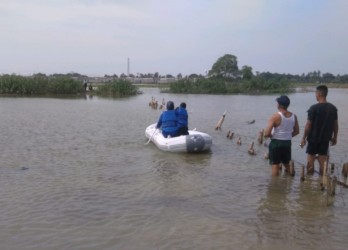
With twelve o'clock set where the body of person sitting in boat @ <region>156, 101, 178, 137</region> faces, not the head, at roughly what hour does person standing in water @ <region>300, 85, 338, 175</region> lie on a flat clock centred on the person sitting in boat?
The person standing in water is roughly at 5 o'clock from the person sitting in boat.

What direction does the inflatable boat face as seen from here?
to the viewer's left

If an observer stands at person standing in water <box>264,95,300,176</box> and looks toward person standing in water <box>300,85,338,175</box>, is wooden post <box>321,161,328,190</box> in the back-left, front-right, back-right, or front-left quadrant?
front-right

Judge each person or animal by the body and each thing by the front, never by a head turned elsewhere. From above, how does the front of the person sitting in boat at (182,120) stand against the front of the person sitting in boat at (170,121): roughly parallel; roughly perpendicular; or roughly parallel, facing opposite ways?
roughly parallel

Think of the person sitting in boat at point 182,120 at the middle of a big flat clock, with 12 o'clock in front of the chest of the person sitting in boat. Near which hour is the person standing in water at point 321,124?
The person standing in water is roughly at 5 o'clock from the person sitting in boat.

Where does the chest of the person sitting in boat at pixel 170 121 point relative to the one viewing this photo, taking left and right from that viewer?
facing away from the viewer

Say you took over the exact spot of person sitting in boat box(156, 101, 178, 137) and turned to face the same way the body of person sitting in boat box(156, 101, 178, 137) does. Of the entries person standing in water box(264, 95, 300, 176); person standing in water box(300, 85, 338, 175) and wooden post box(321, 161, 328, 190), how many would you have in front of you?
0

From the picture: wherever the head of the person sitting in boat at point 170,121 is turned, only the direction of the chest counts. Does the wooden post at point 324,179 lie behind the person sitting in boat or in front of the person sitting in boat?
behind

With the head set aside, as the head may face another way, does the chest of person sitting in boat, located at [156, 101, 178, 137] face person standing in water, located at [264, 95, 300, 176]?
no

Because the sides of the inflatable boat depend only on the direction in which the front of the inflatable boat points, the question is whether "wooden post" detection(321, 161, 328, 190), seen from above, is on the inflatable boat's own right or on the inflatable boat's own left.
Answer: on the inflatable boat's own left

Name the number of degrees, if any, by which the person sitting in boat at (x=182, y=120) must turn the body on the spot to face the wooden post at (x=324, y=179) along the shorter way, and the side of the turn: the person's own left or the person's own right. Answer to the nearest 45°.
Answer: approximately 135° to the person's own right

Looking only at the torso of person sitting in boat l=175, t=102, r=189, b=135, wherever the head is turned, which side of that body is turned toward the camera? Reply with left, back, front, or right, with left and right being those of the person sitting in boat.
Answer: back

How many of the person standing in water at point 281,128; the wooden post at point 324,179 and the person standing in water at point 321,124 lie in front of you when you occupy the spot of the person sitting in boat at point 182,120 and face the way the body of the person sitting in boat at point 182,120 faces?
0
